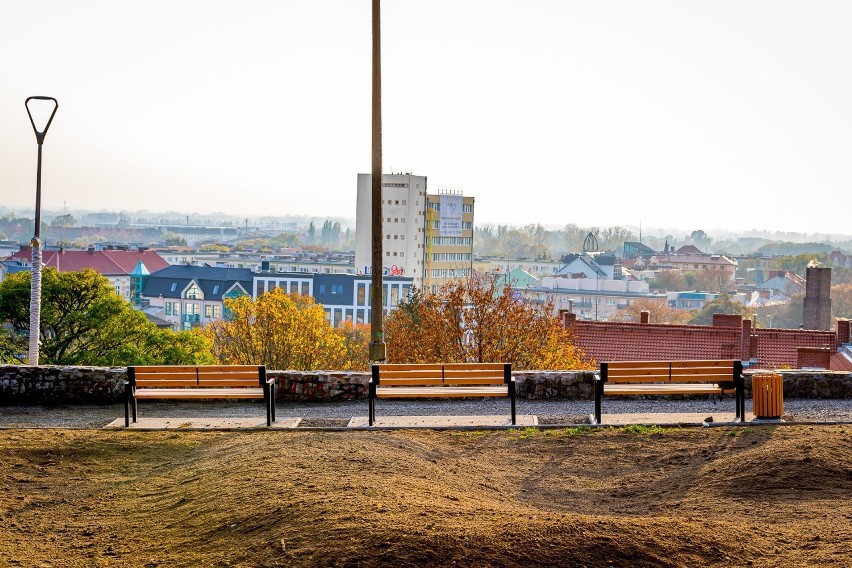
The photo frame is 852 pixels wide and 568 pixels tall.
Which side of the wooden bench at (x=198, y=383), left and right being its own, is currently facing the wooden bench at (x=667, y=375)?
right

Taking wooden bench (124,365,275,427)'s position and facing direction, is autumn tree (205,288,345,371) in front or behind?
in front

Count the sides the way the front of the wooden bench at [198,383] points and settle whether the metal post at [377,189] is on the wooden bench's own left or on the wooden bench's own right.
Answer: on the wooden bench's own right

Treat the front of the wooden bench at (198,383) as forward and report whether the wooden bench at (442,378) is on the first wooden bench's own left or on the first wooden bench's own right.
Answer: on the first wooden bench's own right

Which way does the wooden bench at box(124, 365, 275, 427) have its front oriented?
away from the camera

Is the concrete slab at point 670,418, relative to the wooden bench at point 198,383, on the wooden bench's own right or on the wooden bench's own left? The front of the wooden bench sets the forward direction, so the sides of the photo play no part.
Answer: on the wooden bench's own right

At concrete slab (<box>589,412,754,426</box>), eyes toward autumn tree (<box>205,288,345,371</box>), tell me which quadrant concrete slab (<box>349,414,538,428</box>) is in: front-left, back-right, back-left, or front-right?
front-left

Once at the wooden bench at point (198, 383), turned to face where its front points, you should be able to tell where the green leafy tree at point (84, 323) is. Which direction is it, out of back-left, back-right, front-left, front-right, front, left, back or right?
front

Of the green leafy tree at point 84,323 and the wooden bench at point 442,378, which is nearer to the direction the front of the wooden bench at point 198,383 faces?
the green leafy tree
